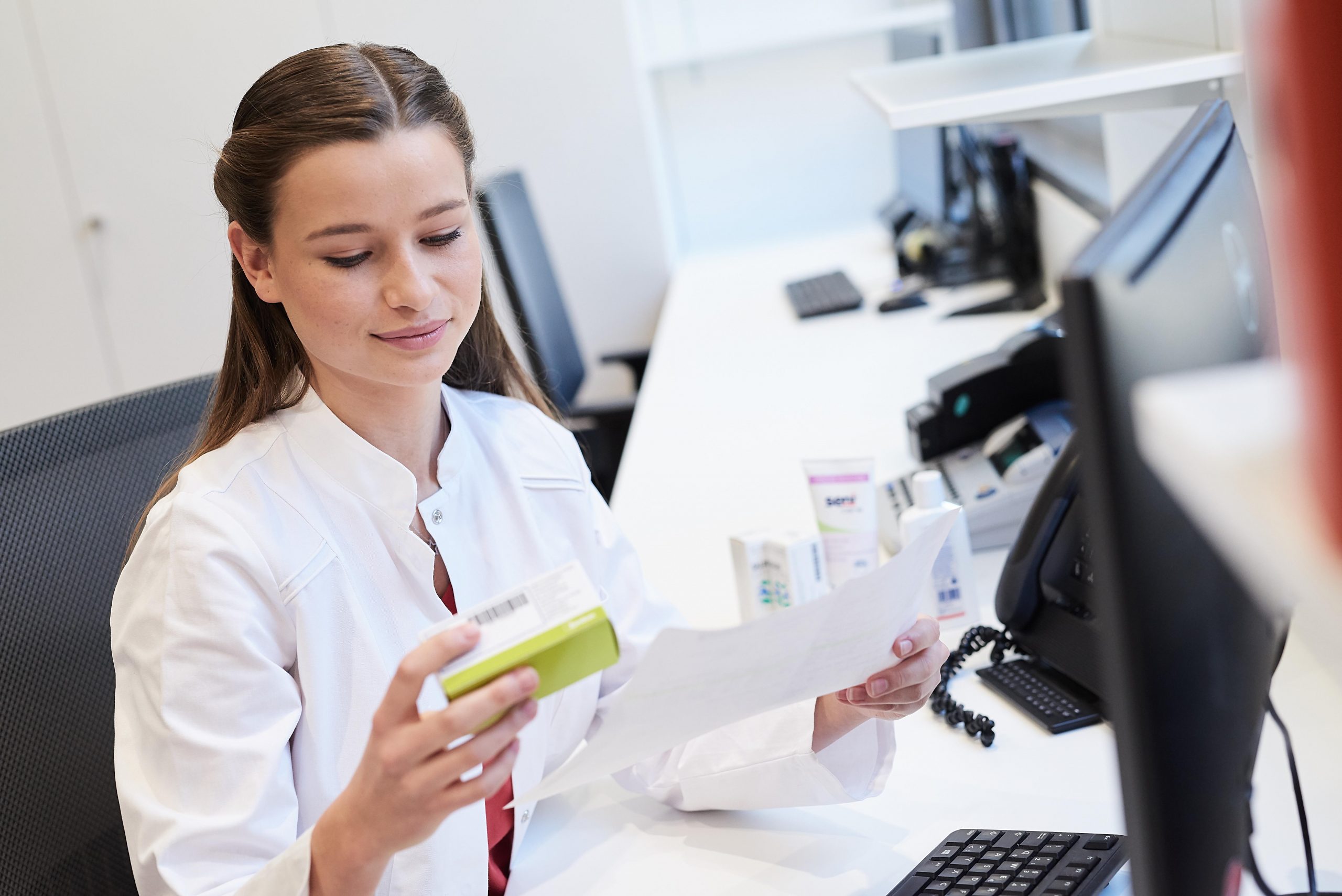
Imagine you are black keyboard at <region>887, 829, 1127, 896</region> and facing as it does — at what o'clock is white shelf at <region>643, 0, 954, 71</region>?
The white shelf is roughly at 3 o'clock from the black keyboard.

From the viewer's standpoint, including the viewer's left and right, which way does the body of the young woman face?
facing the viewer and to the right of the viewer

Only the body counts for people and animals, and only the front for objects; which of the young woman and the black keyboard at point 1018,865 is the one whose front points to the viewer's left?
the black keyboard

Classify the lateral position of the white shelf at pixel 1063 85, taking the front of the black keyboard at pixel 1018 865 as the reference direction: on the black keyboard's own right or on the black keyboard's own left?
on the black keyboard's own right

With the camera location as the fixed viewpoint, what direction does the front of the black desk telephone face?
facing the viewer and to the left of the viewer

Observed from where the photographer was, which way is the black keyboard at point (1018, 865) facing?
facing to the left of the viewer

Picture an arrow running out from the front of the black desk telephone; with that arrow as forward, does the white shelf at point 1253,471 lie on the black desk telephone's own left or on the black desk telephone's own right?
on the black desk telephone's own left

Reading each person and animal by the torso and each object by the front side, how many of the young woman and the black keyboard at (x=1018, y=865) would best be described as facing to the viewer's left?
1

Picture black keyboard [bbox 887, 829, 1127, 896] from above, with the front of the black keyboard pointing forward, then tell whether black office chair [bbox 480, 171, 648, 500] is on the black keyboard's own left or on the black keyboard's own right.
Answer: on the black keyboard's own right
